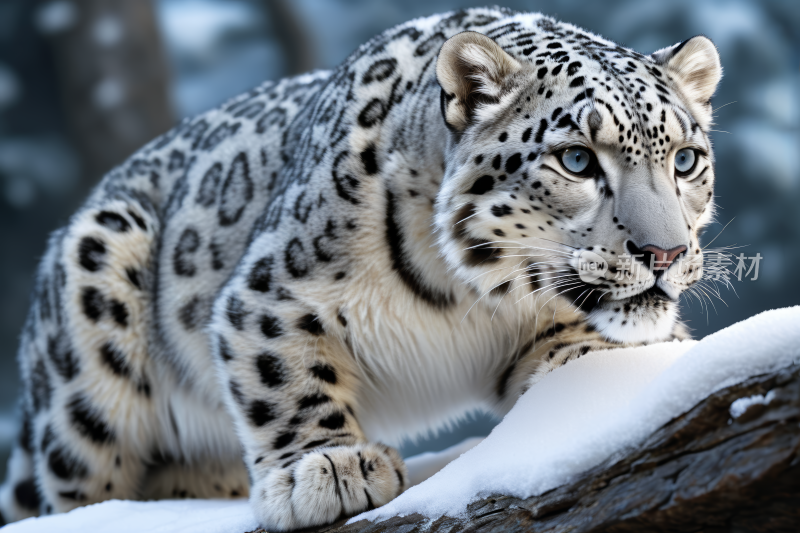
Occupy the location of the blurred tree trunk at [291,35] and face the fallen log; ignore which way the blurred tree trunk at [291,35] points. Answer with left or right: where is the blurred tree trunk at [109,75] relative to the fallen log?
right

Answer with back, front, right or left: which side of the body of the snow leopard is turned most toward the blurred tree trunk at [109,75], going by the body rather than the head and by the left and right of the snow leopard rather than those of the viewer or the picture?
back

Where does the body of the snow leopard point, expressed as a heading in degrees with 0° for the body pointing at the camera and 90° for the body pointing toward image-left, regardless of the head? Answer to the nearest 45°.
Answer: approximately 315°
